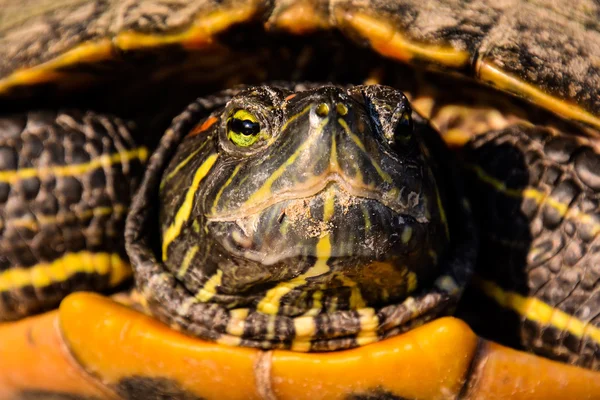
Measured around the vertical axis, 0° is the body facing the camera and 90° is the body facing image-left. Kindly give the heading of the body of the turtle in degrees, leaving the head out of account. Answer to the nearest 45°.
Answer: approximately 0°
